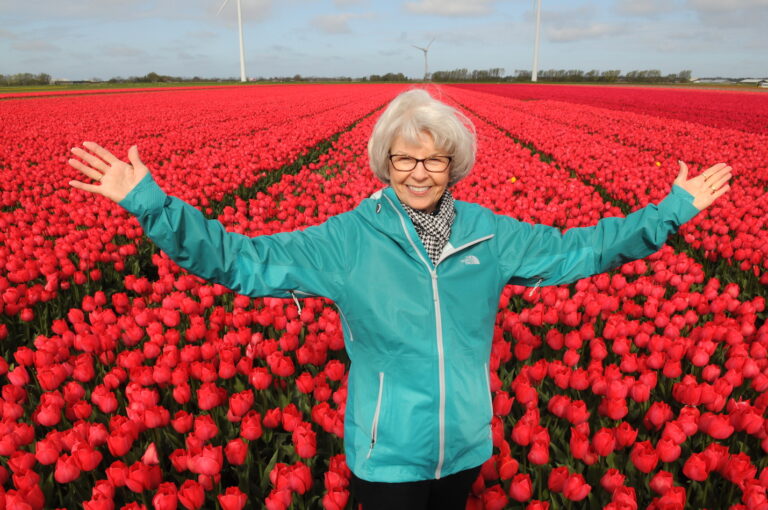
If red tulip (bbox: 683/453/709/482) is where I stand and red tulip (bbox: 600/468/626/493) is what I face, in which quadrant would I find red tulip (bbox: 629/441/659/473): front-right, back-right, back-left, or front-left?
front-right

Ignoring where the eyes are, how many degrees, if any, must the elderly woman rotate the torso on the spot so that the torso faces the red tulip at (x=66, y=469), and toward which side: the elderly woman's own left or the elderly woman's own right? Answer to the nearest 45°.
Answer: approximately 90° to the elderly woman's own right

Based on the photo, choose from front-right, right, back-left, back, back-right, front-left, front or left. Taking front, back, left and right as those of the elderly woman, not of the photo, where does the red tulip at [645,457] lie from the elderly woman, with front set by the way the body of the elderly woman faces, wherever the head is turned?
left

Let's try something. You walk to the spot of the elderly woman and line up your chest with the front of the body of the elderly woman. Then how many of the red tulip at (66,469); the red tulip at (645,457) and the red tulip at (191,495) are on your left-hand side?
1

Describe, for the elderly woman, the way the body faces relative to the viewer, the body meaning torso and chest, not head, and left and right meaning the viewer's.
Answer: facing the viewer

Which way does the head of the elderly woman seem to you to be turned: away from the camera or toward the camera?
toward the camera

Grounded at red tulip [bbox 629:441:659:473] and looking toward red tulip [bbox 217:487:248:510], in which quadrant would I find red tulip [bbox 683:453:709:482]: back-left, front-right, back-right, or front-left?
back-left

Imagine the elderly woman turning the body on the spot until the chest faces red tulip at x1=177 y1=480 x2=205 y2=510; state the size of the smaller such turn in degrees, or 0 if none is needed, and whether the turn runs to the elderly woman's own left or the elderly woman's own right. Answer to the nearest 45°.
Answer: approximately 90° to the elderly woman's own right

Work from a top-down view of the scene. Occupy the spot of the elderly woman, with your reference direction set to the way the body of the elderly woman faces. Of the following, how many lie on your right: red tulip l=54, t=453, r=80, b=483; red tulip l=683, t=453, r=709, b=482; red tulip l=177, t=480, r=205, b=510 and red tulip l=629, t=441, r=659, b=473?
2
